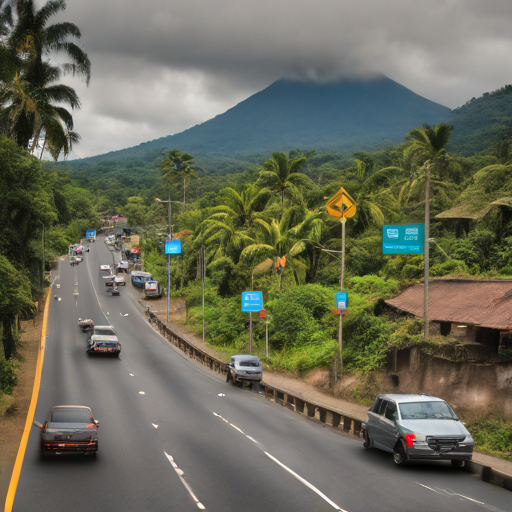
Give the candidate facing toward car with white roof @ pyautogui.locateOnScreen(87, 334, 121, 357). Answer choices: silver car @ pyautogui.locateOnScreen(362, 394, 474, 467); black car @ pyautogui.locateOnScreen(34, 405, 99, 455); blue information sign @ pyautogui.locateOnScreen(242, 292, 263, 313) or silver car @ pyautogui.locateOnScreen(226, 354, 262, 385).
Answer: black car @ pyautogui.locateOnScreen(34, 405, 99, 455)

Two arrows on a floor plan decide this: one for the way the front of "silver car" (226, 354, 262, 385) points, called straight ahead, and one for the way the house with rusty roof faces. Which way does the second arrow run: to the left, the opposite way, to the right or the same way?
to the right

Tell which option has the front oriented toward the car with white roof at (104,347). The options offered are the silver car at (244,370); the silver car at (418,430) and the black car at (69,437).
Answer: the black car at (69,437)

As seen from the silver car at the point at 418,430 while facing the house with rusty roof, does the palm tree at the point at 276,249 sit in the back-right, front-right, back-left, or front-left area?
front-left

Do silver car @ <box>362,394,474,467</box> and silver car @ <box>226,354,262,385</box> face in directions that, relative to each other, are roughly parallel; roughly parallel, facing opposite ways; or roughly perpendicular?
roughly parallel

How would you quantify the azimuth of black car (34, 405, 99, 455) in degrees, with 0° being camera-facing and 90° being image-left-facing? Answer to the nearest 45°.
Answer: approximately 180°

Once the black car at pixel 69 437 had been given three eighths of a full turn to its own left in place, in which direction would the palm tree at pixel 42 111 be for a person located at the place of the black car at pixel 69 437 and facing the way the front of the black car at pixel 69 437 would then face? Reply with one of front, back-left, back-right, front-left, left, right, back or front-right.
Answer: back-right

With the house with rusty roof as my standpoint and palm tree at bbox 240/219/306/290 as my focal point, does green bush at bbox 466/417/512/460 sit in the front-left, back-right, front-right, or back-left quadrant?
back-left

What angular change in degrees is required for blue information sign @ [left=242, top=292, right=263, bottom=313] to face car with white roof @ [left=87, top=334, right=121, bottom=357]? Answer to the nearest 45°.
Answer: approximately 90° to its right

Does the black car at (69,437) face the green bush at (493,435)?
no

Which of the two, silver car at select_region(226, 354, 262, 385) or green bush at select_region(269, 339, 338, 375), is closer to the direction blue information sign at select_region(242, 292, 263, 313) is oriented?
the silver car

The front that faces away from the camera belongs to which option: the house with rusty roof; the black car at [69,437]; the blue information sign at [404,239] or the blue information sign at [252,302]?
the black car

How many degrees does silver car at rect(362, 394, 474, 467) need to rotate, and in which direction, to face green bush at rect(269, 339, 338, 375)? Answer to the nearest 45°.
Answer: approximately 135° to its left

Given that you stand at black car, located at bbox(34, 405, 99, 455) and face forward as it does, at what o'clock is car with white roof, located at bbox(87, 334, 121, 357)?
car with white roof, located at bbox(87, 334, 121, 357) is roughly at 12 o'clock from black car, located at bbox(34, 405, 99, 455).
